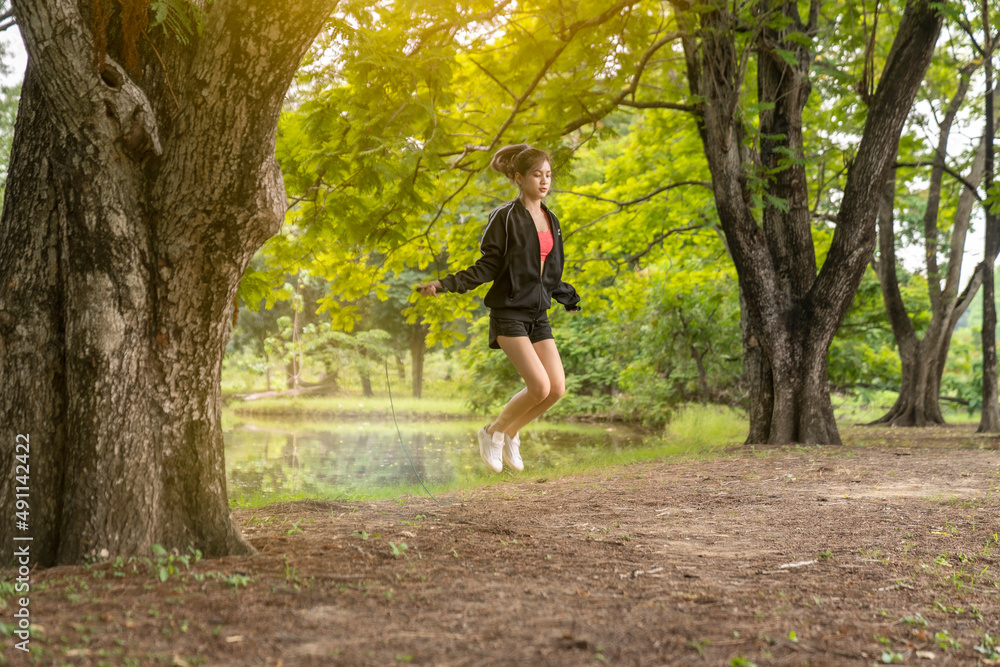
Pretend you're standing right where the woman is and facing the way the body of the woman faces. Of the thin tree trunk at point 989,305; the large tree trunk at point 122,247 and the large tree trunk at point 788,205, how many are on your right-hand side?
1

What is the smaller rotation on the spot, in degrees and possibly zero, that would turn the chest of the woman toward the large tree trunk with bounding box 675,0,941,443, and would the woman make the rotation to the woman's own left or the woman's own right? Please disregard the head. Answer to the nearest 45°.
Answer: approximately 90° to the woman's own left

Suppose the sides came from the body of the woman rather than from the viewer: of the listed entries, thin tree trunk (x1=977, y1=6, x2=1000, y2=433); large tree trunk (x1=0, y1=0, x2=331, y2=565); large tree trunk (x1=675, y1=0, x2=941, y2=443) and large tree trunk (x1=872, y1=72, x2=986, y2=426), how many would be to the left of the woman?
3

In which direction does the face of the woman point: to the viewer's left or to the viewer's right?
to the viewer's right

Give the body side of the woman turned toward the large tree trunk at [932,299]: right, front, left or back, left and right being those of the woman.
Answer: left

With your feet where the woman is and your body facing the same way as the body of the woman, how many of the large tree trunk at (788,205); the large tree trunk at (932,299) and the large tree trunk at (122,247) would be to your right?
1

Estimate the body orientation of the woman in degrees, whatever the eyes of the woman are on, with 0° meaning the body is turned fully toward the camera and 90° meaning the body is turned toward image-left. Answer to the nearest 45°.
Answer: approximately 315°

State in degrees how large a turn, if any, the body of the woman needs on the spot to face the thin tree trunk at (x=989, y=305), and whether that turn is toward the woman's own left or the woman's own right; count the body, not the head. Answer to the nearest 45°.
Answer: approximately 90° to the woman's own left

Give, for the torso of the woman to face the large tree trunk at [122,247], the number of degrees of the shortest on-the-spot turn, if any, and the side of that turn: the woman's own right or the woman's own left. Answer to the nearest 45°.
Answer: approximately 90° to the woman's own right
